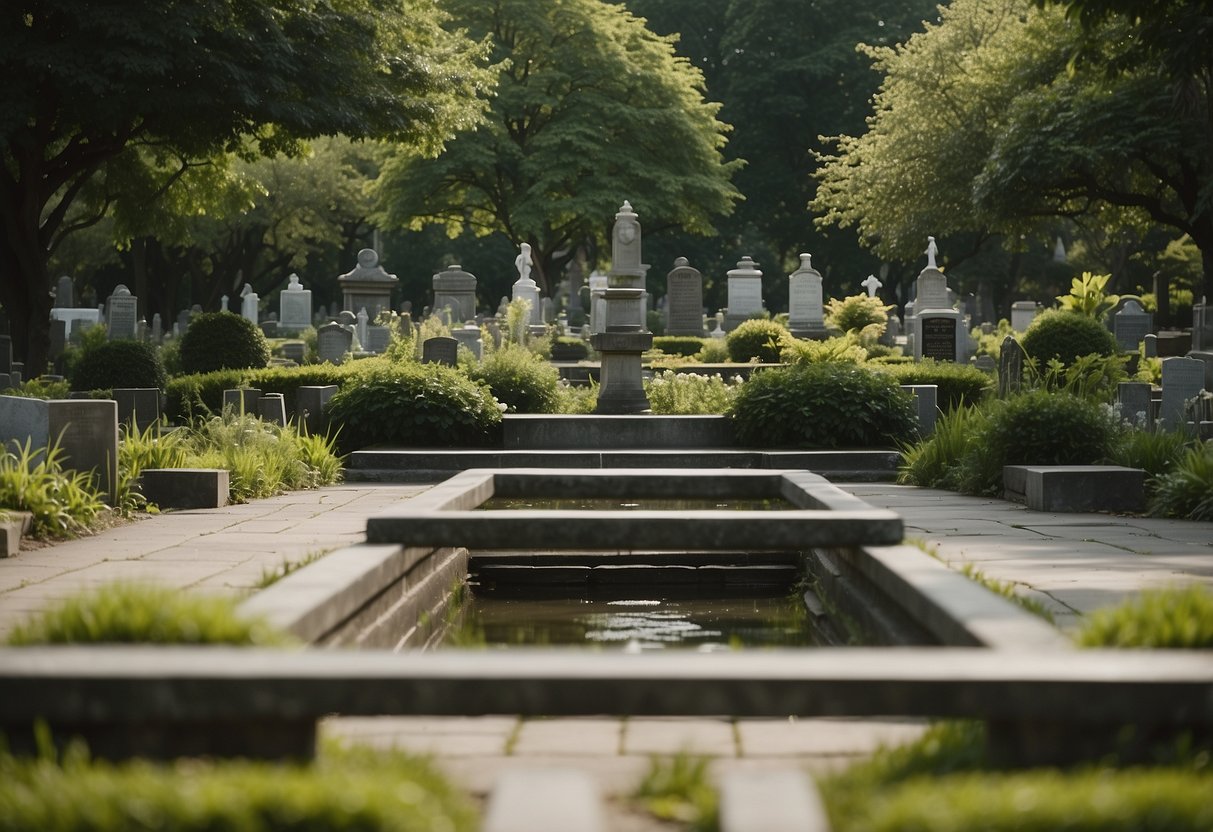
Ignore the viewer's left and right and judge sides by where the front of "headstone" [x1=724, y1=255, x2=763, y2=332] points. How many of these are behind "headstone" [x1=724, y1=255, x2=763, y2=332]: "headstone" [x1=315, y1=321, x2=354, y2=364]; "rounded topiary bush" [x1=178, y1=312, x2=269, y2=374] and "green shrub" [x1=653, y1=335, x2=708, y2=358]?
0

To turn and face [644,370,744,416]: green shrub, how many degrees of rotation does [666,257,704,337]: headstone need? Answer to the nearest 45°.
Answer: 0° — it already faces it

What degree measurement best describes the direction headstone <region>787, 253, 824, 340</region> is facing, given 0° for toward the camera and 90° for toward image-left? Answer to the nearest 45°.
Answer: approximately 0°

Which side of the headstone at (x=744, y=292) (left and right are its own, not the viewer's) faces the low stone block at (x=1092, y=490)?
front

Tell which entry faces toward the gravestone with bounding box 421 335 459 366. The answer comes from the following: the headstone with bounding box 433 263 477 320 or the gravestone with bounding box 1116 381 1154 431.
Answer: the headstone

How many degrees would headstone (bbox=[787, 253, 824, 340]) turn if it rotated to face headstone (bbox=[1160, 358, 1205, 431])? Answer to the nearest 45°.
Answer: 0° — it already faces it

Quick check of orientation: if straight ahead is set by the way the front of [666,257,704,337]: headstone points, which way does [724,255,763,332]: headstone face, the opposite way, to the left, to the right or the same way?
the same way

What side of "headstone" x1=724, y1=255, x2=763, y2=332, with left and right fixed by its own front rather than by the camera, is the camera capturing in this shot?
front

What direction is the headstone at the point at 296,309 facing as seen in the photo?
toward the camera

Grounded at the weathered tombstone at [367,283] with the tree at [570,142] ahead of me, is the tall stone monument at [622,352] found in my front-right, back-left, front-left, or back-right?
back-right

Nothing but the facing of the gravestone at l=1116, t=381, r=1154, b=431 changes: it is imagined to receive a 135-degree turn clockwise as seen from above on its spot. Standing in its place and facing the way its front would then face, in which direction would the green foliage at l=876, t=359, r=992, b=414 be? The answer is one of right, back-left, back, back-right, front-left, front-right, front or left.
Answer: front

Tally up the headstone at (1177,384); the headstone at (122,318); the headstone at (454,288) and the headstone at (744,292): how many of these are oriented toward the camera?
4

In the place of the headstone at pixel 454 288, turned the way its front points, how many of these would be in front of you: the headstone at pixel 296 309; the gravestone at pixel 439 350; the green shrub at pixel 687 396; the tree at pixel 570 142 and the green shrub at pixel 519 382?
3

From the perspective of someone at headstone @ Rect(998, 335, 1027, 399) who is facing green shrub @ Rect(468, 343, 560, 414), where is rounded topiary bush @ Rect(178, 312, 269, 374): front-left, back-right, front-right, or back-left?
front-right

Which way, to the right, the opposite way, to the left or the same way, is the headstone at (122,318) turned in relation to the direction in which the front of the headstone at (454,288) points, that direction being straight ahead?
the same way

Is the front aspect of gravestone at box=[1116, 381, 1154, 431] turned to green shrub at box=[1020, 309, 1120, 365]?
no

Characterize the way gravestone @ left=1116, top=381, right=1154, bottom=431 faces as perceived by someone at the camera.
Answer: facing the viewer

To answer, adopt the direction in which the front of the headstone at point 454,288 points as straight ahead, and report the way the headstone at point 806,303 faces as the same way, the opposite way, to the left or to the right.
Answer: the same way
